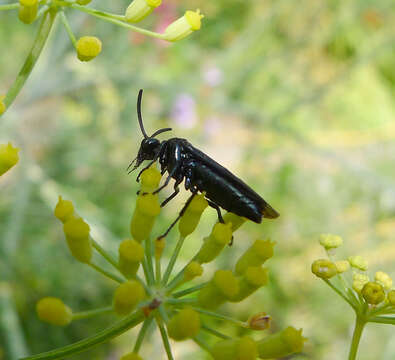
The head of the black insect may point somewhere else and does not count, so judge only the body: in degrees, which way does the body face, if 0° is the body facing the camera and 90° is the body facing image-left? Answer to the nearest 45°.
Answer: approximately 90°
